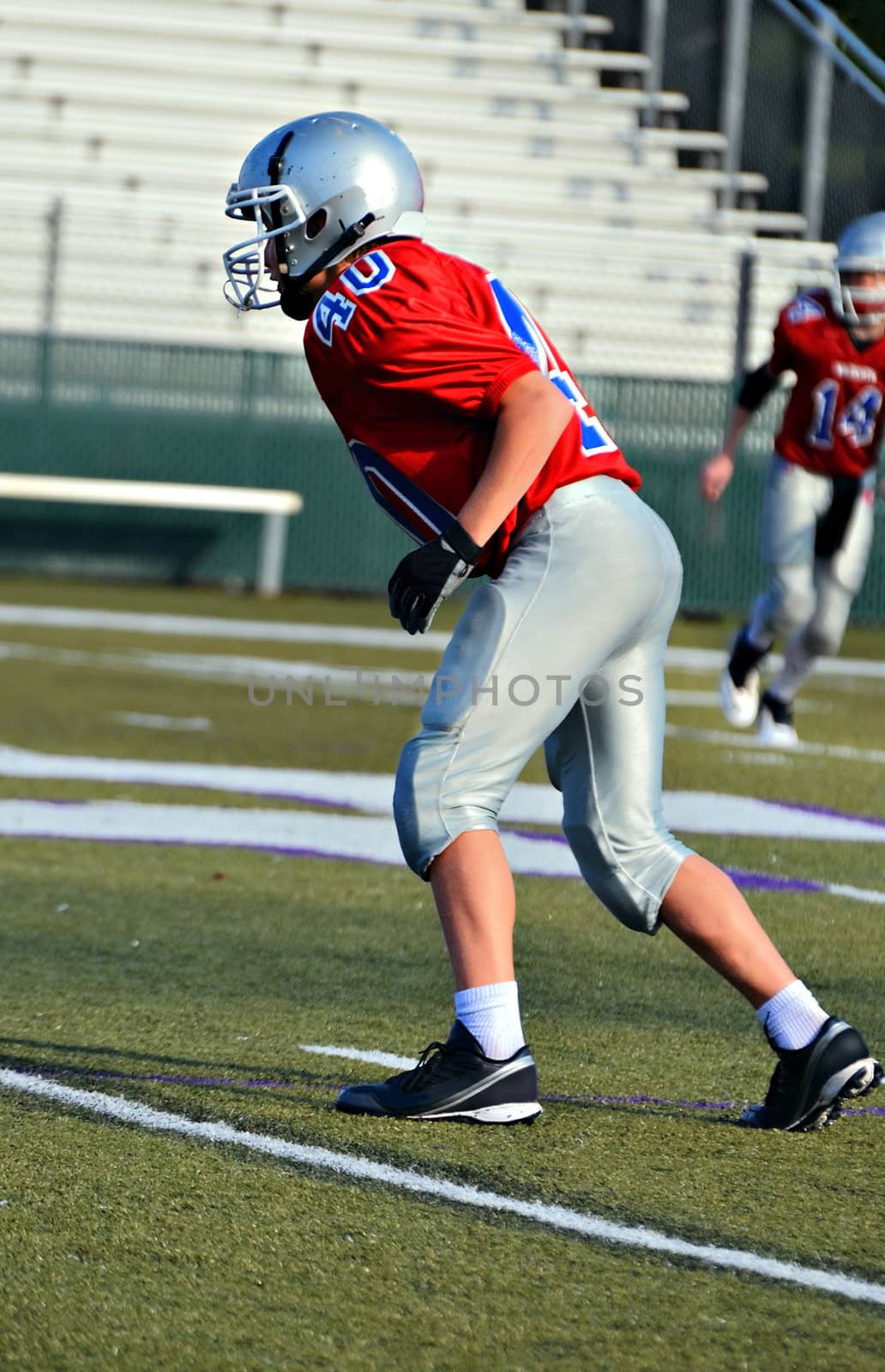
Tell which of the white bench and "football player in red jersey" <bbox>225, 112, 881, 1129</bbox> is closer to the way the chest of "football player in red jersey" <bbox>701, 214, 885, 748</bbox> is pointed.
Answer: the football player in red jersey

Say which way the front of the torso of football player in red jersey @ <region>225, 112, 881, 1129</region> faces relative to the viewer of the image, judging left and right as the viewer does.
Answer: facing to the left of the viewer

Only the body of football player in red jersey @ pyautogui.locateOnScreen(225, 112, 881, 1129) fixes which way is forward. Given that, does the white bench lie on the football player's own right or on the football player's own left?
on the football player's own right

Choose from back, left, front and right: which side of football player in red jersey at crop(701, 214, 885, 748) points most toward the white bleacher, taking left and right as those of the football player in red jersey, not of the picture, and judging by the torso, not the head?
back

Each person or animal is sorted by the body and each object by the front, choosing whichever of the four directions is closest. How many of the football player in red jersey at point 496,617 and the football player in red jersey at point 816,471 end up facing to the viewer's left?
1

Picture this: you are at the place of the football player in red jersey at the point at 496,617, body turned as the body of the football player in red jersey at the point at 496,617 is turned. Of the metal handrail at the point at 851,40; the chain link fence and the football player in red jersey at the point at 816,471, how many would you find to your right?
3

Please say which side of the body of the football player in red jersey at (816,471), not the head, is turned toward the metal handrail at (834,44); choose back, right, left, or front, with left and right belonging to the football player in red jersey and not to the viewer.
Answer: back

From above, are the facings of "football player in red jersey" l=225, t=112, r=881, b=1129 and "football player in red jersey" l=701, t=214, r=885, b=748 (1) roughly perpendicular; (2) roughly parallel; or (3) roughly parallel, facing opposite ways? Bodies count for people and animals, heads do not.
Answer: roughly perpendicular

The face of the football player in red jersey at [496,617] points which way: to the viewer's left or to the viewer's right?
to the viewer's left

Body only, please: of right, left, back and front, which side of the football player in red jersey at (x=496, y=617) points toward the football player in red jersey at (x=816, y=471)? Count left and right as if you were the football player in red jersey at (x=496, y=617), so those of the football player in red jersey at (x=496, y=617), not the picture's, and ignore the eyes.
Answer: right
